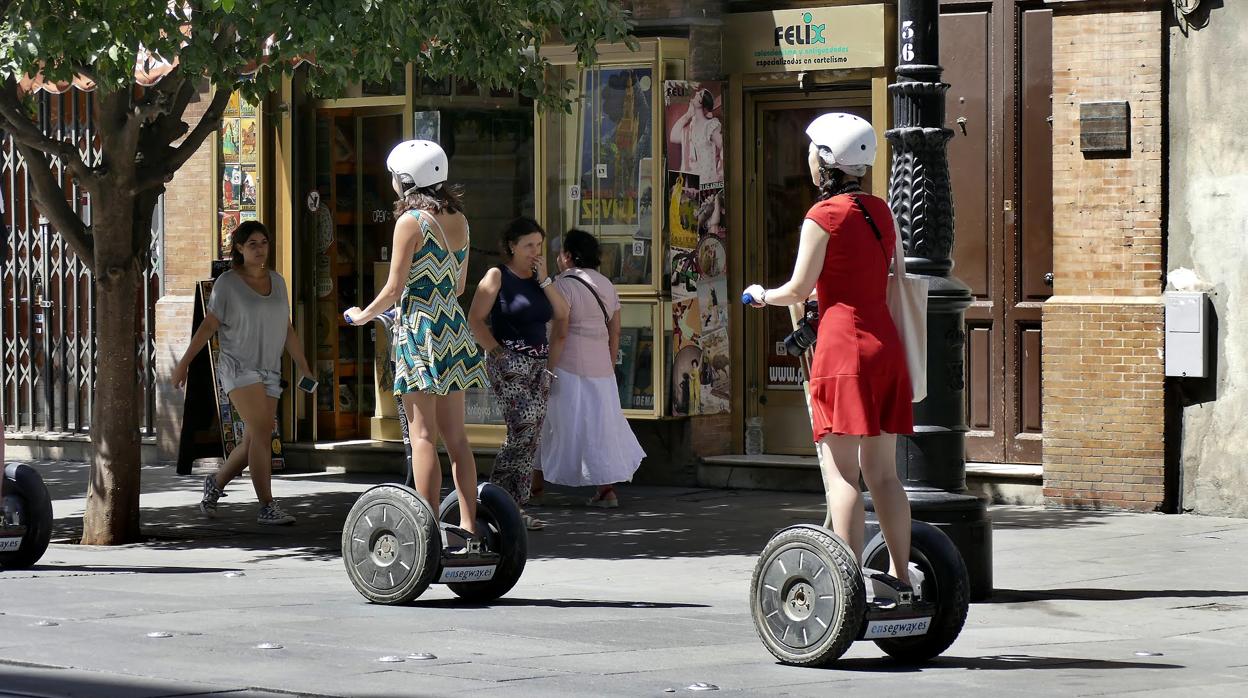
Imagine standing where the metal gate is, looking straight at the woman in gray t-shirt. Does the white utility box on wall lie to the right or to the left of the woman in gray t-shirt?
left

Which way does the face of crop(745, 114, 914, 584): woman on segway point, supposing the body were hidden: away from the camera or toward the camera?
away from the camera

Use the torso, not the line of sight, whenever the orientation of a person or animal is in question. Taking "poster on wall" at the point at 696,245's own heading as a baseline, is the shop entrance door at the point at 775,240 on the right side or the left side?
on its left

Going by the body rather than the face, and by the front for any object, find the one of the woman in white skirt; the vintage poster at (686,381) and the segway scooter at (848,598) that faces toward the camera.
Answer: the vintage poster

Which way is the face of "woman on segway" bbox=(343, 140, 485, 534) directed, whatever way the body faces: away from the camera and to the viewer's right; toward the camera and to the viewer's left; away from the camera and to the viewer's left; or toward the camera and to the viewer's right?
away from the camera and to the viewer's left

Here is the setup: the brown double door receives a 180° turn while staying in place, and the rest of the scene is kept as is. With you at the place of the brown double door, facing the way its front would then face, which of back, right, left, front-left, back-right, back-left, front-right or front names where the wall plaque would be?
back-right

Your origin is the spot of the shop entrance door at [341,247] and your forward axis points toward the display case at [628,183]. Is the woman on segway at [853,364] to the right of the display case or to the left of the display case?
right

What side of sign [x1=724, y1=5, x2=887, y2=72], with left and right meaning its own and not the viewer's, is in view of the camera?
front

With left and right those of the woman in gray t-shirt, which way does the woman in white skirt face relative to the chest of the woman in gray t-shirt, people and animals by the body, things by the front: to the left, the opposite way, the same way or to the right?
the opposite way

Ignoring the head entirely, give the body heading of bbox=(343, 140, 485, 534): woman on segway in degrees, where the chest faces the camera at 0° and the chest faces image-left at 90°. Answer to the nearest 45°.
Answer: approximately 135°

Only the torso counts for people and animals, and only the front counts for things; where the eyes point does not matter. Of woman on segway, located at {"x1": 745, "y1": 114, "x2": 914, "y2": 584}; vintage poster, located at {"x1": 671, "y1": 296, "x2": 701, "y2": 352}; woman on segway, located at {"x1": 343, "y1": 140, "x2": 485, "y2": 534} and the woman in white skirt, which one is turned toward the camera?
the vintage poster

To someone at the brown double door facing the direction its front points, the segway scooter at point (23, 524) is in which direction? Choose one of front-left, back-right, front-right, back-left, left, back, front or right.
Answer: front-right

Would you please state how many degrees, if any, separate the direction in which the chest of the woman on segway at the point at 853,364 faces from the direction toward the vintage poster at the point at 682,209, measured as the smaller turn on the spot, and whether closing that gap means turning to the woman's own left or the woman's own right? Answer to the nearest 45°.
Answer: approximately 45° to the woman's own right

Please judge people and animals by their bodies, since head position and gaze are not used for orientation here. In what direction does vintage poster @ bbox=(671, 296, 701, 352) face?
toward the camera

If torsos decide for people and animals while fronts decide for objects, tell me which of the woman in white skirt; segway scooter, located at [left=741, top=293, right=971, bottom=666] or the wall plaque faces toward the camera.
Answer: the wall plaque

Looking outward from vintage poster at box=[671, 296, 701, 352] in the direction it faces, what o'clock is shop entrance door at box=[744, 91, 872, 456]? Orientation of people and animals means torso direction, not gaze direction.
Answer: The shop entrance door is roughly at 8 o'clock from the vintage poster.

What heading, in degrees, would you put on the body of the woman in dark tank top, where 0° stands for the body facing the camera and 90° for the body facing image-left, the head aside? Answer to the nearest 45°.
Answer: approximately 315°

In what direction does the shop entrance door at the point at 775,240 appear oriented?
toward the camera
